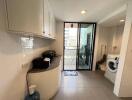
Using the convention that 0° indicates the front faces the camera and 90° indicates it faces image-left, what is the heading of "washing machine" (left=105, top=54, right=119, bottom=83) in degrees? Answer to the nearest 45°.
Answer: approximately 45°

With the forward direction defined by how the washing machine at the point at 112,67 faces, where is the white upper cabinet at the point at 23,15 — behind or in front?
in front
